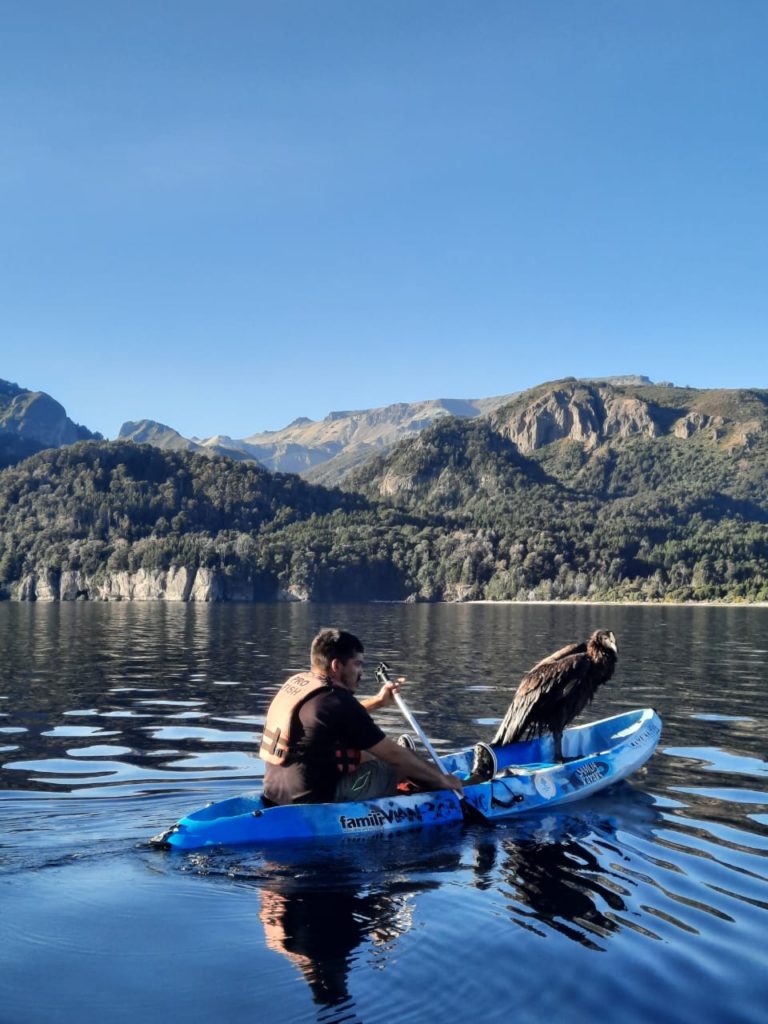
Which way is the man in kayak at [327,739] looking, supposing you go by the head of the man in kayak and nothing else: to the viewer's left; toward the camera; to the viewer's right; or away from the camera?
to the viewer's right

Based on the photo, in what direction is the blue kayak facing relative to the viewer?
to the viewer's right
